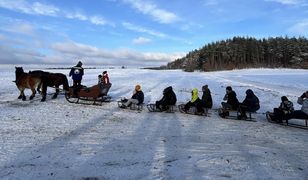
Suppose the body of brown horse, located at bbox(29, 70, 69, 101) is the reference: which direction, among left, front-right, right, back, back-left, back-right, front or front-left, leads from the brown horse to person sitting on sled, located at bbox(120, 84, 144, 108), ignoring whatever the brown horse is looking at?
back-left

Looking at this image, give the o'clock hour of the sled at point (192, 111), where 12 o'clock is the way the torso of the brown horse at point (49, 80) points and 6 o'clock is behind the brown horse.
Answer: The sled is roughly at 7 o'clock from the brown horse.

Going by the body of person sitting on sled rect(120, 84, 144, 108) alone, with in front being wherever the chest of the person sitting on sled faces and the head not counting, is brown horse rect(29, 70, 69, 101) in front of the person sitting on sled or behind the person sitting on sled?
in front

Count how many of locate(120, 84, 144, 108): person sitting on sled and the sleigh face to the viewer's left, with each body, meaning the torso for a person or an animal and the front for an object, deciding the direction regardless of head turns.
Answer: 2

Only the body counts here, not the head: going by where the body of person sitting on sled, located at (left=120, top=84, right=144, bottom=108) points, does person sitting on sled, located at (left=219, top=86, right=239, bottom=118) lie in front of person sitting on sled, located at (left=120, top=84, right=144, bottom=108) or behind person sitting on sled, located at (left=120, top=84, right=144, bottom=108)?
behind

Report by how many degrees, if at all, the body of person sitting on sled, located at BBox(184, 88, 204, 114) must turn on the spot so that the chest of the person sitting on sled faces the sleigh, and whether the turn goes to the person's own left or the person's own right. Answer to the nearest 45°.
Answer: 0° — they already face it

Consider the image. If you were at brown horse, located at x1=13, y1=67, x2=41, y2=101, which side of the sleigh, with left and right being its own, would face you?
front

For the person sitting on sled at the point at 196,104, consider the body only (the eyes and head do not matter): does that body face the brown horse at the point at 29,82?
yes

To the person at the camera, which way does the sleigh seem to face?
facing to the left of the viewer

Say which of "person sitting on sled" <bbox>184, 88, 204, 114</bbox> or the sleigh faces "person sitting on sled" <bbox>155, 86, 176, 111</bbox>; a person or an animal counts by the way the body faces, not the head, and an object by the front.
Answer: "person sitting on sled" <bbox>184, 88, 204, 114</bbox>

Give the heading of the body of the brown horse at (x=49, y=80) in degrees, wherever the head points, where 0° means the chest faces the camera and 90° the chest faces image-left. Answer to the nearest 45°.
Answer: approximately 90°

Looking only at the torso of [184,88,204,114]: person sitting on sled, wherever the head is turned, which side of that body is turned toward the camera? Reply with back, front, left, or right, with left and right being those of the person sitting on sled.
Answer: left

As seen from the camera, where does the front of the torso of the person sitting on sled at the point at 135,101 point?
to the viewer's left
